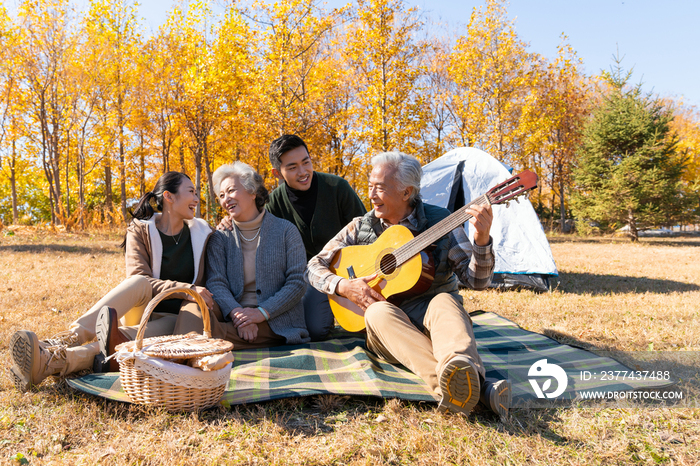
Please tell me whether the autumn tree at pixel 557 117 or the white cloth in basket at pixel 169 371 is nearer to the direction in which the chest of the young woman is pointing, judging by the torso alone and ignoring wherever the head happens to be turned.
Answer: the white cloth in basket

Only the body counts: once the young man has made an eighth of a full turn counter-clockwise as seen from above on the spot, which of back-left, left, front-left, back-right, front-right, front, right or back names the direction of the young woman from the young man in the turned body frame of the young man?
right

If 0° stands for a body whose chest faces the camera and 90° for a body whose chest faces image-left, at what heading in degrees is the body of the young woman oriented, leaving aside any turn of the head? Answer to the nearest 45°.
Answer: approximately 0°

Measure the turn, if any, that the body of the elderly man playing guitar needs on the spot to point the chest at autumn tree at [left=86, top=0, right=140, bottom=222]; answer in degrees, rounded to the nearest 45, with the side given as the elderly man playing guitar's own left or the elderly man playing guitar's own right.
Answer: approximately 135° to the elderly man playing guitar's own right

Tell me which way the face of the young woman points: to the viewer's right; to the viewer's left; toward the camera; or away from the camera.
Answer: to the viewer's right

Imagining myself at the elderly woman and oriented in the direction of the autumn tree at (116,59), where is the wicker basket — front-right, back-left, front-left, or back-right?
back-left

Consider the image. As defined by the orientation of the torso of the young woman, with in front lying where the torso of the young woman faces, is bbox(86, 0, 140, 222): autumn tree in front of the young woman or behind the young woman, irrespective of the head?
behind

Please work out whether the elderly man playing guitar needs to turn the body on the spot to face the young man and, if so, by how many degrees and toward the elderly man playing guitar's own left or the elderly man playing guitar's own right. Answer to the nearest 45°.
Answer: approximately 135° to the elderly man playing guitar's own right

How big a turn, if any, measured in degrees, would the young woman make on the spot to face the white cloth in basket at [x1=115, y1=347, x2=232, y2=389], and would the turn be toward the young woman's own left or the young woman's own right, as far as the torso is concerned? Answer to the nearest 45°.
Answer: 0° — they already face it

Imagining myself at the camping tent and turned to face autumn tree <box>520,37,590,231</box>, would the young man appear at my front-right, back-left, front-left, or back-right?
back-left
